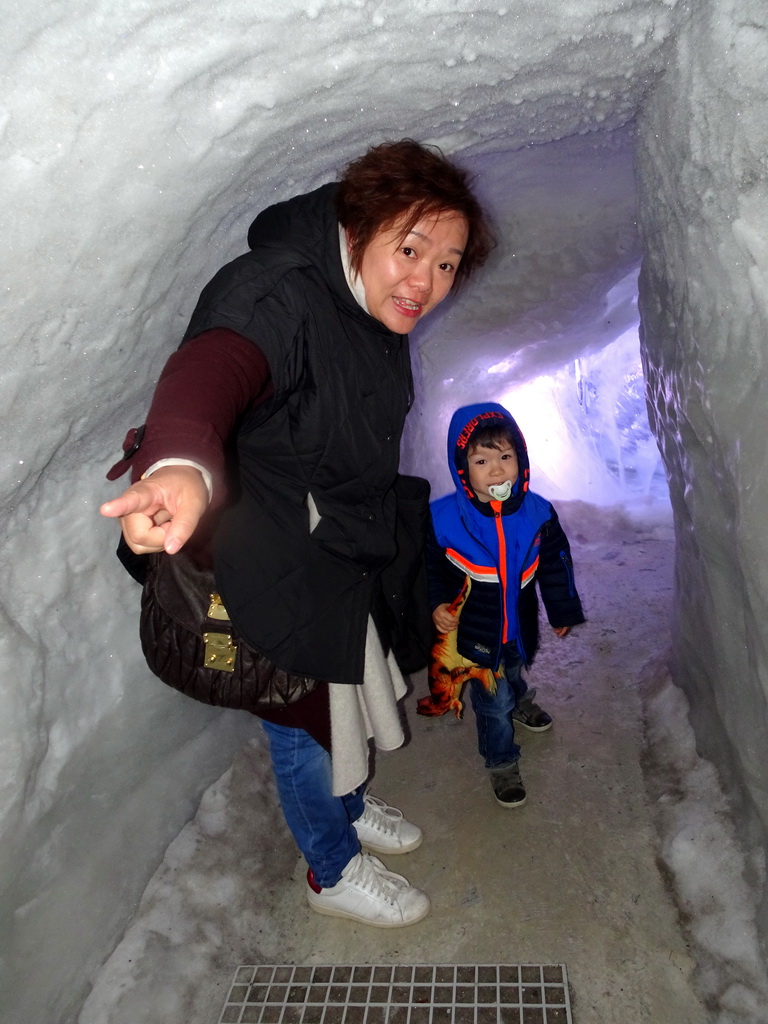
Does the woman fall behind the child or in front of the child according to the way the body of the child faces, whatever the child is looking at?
in front

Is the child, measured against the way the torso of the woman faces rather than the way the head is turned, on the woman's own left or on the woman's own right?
on the woman's own left

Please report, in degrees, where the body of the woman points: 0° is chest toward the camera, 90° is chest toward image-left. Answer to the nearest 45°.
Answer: approximately 315°

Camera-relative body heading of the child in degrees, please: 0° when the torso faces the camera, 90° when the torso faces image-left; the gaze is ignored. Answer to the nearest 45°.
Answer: approximately 0°
